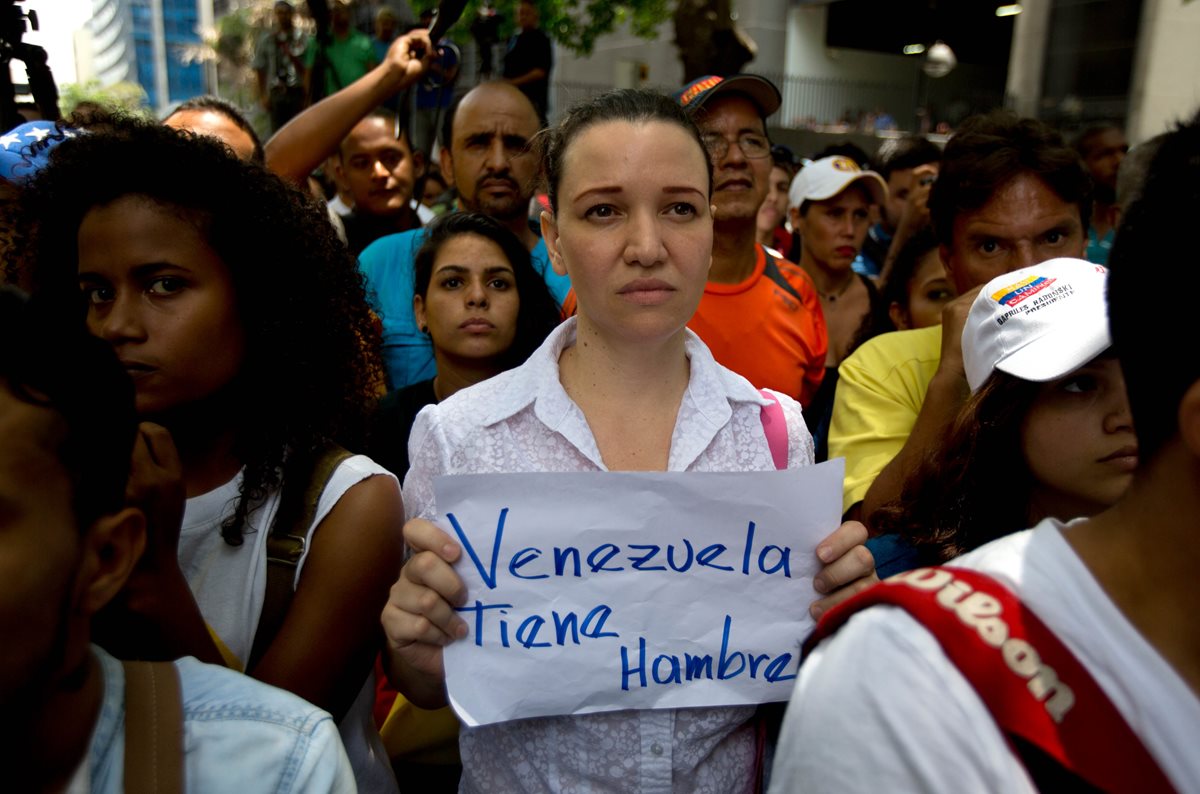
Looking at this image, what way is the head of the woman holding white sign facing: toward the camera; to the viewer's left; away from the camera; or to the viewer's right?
toward the camera

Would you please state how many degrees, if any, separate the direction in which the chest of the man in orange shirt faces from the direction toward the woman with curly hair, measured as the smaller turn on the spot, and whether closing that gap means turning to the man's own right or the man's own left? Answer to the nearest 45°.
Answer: approximately 45° to the man's own right

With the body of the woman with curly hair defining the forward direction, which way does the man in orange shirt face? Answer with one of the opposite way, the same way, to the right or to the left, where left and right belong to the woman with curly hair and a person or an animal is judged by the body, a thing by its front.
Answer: the same way

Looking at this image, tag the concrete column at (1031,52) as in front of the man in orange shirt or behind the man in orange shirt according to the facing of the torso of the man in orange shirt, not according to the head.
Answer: behind

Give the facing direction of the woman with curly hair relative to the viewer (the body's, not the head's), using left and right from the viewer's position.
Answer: facing the viewer and to the left of the viewer

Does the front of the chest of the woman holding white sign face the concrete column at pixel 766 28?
no

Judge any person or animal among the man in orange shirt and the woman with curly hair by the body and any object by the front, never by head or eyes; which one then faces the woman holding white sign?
the man in orange shirt

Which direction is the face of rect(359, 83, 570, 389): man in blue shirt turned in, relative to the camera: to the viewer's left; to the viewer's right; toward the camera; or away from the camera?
toward the camera

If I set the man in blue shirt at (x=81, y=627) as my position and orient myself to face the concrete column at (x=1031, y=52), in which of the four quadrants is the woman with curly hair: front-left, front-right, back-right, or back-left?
front-left

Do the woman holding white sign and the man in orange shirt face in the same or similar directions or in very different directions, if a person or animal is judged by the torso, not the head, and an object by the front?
same or similar directions

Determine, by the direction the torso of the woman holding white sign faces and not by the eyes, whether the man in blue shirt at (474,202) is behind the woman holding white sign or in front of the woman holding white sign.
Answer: behind

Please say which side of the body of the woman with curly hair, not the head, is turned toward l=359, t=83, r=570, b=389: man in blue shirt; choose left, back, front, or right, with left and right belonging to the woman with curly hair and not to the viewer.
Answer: back

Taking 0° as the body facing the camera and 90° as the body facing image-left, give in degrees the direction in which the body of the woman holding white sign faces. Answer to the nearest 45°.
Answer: approximately 0°

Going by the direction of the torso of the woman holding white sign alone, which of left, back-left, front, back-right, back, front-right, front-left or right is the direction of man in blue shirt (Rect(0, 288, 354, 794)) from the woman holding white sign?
front-right

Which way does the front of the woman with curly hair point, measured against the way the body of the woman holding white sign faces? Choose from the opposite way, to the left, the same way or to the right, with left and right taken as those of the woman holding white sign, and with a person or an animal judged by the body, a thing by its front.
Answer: the same way

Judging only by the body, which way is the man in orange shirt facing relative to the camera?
toward the camera

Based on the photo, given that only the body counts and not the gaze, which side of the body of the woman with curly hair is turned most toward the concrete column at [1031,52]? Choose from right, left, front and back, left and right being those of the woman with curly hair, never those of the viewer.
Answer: back
